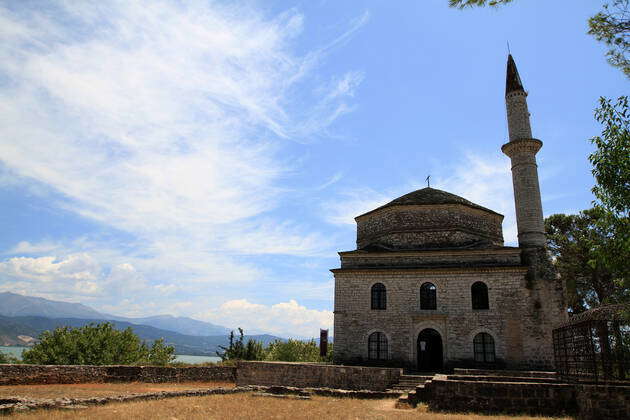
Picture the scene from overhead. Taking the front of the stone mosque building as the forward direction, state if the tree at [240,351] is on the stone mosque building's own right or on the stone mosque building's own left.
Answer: on the stone mosque building's own right

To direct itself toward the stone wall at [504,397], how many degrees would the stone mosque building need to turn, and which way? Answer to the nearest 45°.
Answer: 0° — it already faces it

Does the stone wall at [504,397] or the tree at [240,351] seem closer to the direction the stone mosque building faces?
the stone wall

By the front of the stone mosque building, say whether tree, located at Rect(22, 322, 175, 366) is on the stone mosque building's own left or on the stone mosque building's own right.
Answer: on the stone mosque building's own right

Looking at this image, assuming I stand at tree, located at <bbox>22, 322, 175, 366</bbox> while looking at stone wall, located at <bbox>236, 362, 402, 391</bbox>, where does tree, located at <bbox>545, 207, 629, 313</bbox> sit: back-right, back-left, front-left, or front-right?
front-left

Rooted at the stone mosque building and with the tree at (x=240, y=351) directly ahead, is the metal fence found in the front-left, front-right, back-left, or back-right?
back-left

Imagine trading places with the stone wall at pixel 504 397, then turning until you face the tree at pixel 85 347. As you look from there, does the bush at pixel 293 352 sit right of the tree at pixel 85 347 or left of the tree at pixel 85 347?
right

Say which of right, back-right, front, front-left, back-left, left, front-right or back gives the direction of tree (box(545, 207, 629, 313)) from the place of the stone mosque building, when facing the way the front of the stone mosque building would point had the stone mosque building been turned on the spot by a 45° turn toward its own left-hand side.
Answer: left

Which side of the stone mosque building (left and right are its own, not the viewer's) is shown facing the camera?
front

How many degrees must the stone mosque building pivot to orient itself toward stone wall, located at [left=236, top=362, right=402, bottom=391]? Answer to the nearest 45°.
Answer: approximately 45° to its right

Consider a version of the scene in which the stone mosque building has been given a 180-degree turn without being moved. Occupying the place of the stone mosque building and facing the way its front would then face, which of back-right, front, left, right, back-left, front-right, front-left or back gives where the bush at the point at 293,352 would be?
front-left
